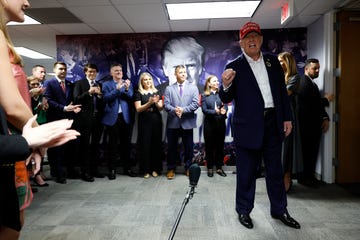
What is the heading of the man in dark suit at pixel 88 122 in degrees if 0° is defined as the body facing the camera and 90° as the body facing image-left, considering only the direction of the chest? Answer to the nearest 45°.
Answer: approximately 315°

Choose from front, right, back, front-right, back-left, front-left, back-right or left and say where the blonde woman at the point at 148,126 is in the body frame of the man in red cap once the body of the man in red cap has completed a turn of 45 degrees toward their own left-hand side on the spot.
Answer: back

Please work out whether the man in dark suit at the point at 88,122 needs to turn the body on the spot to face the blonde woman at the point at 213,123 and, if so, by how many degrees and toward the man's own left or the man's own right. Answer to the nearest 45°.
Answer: approximately 45° to the man's own left

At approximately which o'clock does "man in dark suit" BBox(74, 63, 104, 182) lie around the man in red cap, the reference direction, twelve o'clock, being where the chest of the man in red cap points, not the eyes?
The man in dark suit is roughly at 4 o'clock from the man in red cap.

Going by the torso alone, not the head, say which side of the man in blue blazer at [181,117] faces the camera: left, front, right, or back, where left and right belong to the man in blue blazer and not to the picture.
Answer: front

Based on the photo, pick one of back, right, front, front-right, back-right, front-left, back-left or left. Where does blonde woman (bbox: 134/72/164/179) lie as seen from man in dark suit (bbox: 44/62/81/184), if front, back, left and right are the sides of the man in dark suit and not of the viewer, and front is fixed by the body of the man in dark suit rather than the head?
front-left

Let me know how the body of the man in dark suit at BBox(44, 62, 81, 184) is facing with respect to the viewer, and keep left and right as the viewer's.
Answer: facing the viewer and to the right of the viewer

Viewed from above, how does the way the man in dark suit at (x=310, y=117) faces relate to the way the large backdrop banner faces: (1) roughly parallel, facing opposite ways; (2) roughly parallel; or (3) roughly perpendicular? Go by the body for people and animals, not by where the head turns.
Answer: roughly perpendicular

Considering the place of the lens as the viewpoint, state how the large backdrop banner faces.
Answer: facing the viewer

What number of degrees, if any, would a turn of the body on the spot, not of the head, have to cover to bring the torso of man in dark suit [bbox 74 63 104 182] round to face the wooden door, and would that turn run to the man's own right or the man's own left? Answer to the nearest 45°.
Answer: approximately 45° to the man's own left

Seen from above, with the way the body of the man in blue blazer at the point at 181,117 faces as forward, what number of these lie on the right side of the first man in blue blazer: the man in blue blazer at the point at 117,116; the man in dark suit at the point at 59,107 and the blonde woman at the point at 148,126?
3
